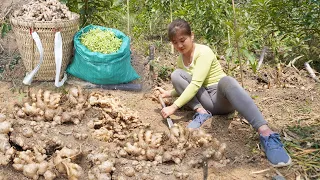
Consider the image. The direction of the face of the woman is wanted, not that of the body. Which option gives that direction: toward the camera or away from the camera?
toward the camera

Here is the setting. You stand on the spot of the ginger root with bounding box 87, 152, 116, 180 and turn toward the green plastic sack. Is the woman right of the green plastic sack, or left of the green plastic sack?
right

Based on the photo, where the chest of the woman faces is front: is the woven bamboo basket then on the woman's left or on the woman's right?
on the woman's right

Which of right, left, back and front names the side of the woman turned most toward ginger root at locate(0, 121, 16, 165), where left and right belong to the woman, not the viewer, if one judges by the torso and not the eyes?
front

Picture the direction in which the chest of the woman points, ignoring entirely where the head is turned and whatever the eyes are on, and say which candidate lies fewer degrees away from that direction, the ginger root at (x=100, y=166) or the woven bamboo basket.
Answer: the ginger root

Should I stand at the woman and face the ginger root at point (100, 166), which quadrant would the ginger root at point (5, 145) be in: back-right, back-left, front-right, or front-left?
front-right

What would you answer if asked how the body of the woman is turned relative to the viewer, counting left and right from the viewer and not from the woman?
facing the viewer and to the left of the viewer

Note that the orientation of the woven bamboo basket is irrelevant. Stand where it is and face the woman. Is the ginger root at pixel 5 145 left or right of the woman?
right

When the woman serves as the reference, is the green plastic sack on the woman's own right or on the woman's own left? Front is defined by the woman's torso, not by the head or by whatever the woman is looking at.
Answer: on the woman's own right

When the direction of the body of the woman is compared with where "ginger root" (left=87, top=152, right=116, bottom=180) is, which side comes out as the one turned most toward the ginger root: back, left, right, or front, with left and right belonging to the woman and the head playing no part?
front
